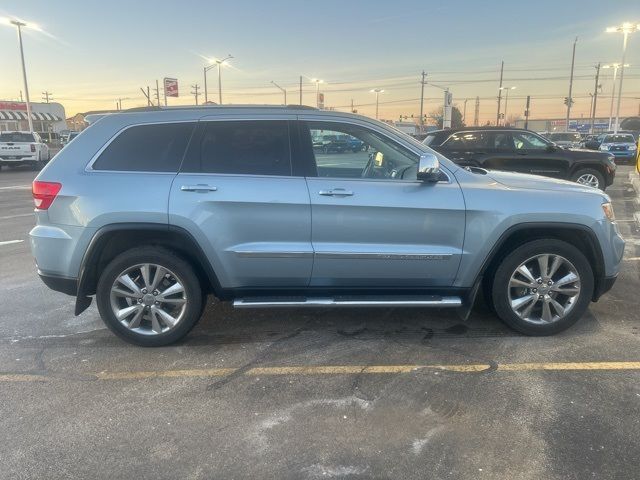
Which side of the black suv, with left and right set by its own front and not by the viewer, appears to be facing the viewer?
right

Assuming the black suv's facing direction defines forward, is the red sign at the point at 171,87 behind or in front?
behind

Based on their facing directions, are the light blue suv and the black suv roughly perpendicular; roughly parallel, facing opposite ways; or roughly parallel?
roughly parallel

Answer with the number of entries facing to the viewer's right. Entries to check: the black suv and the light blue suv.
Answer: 2

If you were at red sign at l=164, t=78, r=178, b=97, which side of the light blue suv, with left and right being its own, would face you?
left

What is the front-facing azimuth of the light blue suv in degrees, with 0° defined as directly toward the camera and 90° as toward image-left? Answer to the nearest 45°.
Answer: approximately 270°

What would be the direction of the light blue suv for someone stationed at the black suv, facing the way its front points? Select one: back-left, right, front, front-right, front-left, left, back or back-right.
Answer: right

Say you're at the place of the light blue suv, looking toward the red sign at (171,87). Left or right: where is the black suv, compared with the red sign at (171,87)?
right

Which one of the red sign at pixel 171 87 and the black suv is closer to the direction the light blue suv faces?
the black suv

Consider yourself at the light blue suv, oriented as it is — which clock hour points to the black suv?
The black suv is roughly at 10 o'clock from the light blue suv.
